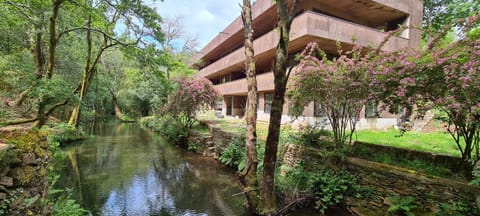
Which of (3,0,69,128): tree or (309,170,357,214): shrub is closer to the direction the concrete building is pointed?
the tree

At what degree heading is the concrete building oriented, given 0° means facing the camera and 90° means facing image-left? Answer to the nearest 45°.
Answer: approximately 45°

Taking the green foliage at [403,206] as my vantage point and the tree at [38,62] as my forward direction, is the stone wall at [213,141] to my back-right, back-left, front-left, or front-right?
front-right

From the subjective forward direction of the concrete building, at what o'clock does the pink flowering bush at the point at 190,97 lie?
The pink flowering bush is roughly at 1 o'clock from the concrete building.

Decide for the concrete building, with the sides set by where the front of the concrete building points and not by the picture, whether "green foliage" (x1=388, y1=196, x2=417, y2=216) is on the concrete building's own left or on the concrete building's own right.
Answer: on the concrete building's own left

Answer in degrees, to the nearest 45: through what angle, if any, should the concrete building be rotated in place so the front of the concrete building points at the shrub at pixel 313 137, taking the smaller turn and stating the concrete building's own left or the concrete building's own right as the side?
approximately 45° to the concrete building's own left

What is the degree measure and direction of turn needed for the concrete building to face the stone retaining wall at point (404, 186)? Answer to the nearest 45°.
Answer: approximately 45° to its left

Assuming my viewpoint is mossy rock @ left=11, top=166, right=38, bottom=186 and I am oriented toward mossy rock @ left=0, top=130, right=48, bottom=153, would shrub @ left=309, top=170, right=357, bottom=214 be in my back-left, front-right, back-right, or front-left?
back-right

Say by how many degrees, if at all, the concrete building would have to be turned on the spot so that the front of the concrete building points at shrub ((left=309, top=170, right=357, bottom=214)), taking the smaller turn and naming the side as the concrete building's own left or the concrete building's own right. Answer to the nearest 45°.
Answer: approximately 45° to the concrete building's own left

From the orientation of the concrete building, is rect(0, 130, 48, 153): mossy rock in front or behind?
in front

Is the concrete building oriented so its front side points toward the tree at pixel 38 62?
yes

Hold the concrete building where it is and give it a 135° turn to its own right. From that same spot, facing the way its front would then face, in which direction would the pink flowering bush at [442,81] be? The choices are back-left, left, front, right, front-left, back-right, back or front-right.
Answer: back

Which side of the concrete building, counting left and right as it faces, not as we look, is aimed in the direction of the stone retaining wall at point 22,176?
front
